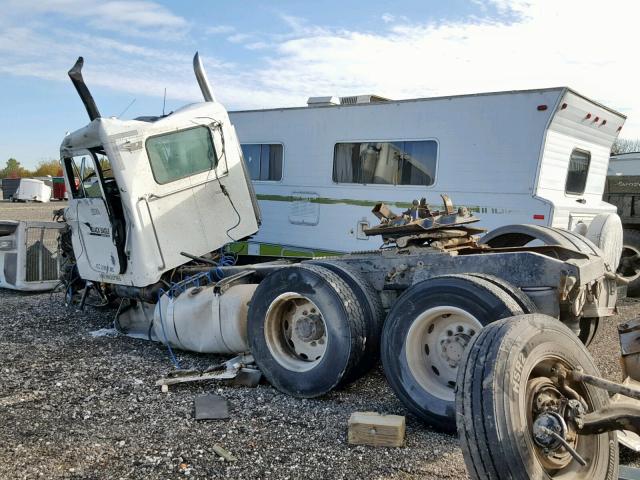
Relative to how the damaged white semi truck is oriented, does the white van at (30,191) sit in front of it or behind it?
in front

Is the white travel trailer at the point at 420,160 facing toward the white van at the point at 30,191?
yes

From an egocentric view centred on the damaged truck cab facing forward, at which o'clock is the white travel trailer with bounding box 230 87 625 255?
The white travel trailer is roughly at 4 o'clock from the damaged truck cab.

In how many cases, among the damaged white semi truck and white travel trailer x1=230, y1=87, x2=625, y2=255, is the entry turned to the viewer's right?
0

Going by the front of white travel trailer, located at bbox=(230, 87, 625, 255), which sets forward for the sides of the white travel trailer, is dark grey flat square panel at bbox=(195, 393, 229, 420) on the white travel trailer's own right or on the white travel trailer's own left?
on the white travel trailer's own left

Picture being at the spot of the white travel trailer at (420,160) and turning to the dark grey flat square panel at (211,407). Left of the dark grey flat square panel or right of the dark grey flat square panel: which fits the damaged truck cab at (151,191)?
right

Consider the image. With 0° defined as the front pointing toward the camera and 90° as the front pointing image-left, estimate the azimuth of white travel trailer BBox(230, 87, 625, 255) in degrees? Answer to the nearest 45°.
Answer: approximately 135°

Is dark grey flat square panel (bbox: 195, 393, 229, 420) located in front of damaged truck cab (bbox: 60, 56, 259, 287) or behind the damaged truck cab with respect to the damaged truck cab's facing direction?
behind

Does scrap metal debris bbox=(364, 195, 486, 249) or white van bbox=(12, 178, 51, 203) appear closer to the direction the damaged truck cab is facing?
the white van

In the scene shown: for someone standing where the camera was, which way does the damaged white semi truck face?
facing away from the viewer and to the left of the viewer

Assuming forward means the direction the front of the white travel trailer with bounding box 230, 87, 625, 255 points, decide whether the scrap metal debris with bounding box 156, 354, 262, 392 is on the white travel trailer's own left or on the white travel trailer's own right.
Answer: on the white travel trailer's own left

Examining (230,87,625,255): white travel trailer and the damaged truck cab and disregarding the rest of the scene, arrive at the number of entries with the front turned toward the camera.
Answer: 0

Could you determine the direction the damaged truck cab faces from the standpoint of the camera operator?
facing away from the viewer and to the left of the viewer
